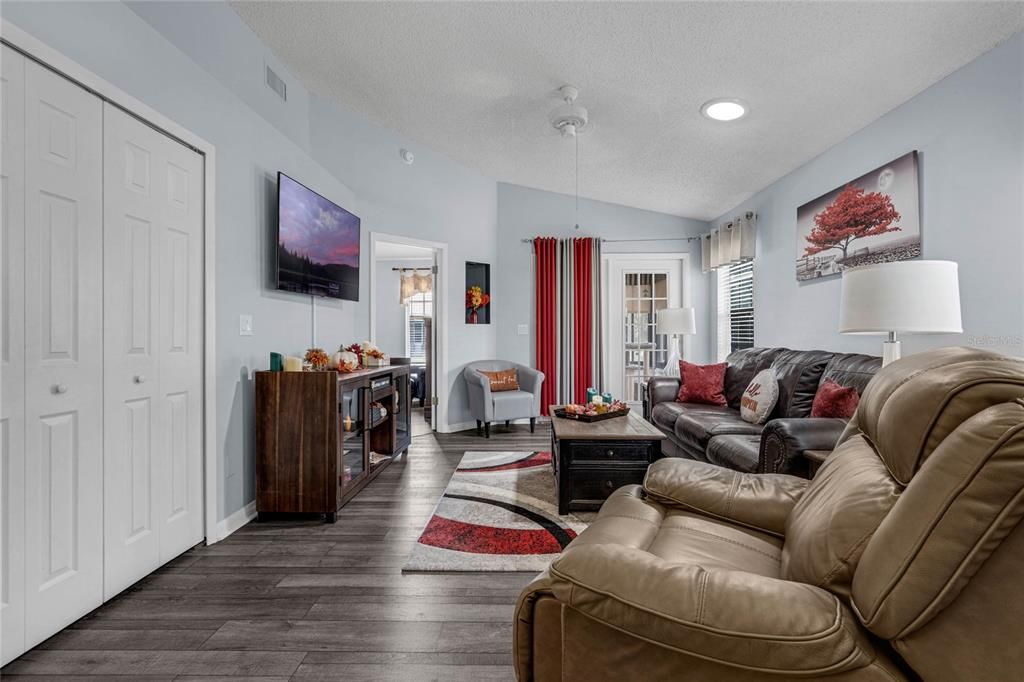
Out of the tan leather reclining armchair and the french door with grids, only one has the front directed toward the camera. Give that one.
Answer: the french door with grids

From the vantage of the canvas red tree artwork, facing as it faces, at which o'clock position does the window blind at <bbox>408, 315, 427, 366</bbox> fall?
The window blind is roughly at 2 o'clock from the canvas red tree artwork.

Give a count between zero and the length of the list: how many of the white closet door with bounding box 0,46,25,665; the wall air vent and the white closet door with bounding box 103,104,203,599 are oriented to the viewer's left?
0

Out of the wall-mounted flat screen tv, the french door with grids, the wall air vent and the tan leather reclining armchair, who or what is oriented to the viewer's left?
the tan leather reclining armchair

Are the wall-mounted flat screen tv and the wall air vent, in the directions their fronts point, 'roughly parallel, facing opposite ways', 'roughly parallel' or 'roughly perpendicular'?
roughly parallel

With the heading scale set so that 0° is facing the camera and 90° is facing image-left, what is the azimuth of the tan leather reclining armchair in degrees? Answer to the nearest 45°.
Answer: approximately 90°

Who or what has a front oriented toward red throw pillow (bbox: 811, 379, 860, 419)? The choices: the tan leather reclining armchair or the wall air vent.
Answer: the wall air vent

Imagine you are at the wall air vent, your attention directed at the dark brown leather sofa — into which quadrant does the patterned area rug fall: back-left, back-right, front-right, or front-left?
front-right

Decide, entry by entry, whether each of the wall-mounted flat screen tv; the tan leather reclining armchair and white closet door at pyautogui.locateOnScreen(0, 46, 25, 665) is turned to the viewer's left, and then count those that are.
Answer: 1

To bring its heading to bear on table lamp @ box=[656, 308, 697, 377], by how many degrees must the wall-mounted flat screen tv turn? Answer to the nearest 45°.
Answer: approximately 45° to its left

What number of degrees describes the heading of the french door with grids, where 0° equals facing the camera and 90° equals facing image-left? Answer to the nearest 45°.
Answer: approximately 0°

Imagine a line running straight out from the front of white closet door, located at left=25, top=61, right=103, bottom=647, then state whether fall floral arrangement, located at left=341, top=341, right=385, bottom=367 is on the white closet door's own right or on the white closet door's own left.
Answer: on the white closet door's own left

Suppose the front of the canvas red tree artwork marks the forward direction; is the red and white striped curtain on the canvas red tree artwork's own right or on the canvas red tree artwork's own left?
on the canvas red tree artwork's own right

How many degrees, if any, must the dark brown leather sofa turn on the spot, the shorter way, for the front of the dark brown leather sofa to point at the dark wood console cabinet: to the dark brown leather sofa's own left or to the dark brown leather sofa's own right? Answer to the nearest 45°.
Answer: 0° — it already faces it

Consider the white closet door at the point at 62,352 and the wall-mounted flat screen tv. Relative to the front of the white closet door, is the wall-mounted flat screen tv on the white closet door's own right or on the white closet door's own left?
on the white closet door's own left

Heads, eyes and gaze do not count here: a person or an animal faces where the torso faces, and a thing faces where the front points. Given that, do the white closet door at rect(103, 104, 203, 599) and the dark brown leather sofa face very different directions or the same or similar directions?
very different directions

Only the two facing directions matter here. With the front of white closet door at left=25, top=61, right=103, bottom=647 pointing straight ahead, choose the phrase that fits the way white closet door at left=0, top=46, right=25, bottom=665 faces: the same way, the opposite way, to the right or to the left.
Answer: the same way

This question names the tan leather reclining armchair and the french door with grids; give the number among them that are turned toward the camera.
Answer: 1
